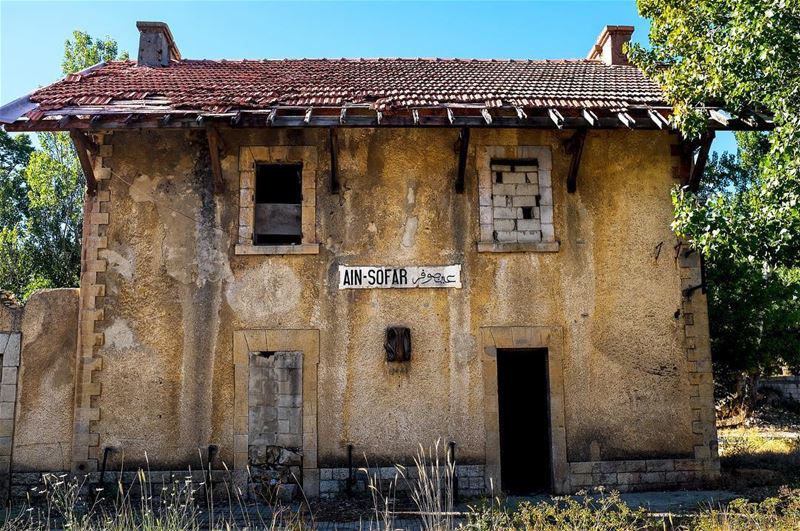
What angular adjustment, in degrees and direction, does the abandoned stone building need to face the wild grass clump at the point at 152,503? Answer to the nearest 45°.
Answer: approximately 90° to its right

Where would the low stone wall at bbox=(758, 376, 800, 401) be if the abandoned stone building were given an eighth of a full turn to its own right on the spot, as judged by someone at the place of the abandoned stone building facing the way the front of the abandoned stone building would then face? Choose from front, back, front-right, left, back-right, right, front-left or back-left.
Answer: back

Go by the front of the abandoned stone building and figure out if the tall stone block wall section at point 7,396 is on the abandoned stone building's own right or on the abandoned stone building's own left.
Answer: on the abandoned stone building's own right

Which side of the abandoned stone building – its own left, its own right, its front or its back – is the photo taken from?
front
